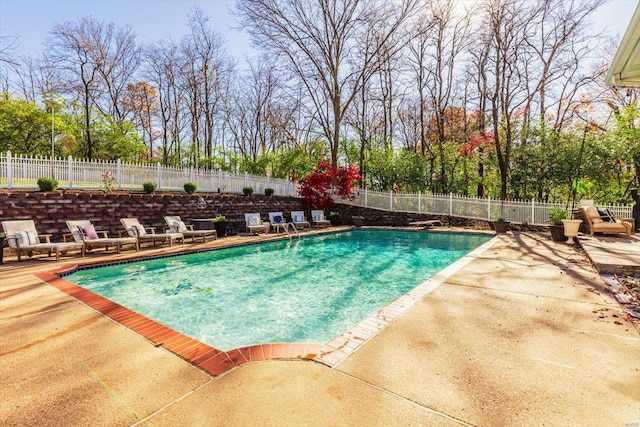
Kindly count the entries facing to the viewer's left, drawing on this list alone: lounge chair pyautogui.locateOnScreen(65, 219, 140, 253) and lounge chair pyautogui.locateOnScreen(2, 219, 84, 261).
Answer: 0

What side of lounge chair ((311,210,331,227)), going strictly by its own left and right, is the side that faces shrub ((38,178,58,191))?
right

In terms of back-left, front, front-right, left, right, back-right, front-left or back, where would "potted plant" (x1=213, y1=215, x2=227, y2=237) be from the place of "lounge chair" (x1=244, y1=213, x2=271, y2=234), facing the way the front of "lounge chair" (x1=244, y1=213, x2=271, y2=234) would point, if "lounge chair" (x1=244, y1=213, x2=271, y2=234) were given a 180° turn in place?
left

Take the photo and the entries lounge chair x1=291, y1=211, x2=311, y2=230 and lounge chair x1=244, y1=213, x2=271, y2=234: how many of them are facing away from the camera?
0

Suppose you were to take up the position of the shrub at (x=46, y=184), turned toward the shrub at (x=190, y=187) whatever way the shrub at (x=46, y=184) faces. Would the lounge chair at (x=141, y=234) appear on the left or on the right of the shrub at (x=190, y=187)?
right

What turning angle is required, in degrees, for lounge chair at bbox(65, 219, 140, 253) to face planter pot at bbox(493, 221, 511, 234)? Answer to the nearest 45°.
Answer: approximately 45° to its left

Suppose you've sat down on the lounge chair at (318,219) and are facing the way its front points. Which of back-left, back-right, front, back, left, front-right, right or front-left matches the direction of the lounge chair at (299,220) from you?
right

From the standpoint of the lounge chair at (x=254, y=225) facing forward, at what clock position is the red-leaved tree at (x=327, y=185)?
The red-leaved tree is roughly at 9 o'clock from the lounge chair.

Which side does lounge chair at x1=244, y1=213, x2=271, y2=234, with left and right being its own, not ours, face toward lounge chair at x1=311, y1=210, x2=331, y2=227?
left

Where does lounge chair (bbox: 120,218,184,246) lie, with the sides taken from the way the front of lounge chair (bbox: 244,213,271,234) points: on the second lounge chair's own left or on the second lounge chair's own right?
on the second lounge chair's own right

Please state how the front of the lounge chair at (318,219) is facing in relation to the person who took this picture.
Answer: facing the viewer and to the right of the viewer

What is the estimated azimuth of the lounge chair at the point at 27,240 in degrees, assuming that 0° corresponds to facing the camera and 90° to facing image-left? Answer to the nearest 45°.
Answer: approximately 315°
